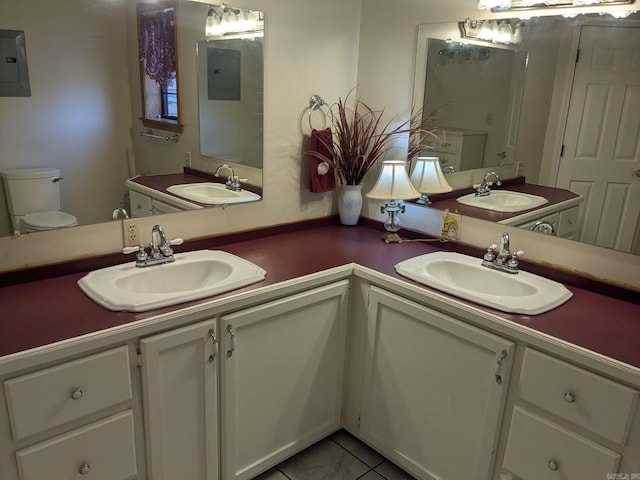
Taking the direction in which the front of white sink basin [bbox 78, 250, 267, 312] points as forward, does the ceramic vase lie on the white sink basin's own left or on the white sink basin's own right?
on the white sink basin's own left

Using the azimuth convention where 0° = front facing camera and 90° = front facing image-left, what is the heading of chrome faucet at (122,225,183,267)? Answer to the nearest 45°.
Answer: approximately 315°

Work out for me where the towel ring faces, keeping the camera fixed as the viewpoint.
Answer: facing the viewer and to the right of the viewer

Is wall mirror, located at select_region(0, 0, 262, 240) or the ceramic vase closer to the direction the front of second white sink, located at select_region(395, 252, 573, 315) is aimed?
the wall mirror

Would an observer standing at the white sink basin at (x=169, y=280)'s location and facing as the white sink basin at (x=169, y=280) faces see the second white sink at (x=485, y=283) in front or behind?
in front

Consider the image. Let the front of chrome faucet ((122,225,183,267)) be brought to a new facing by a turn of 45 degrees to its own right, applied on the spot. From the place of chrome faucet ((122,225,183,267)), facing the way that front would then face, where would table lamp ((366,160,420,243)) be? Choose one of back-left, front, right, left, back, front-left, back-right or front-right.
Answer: left

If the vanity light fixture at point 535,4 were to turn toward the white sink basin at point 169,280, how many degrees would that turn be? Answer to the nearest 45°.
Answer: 0° — it already faces it

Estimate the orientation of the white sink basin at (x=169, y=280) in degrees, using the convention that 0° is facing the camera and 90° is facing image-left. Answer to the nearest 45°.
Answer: approximately 315°

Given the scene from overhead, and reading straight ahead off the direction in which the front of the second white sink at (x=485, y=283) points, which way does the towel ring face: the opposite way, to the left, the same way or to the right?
to the left

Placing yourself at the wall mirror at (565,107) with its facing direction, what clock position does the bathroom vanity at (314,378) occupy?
The bathroom vanity is roughly at 12 o'clock from the wall mirror.

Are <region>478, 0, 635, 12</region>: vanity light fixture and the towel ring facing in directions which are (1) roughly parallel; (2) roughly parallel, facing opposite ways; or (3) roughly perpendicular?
roughly perpendicular

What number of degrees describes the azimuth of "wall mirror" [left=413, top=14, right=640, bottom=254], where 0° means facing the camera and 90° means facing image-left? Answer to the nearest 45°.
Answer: approximately 45°
